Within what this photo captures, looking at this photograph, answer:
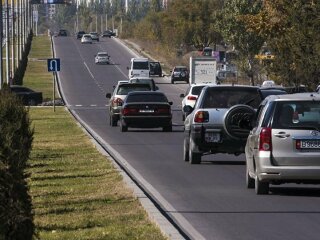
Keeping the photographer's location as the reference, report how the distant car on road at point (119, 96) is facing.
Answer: facing away from the viewer

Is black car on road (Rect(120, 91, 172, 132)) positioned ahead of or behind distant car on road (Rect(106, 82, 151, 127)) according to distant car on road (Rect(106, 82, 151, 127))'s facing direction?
behind

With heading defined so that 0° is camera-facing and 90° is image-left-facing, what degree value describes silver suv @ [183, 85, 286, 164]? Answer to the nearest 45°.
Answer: approximately 180°

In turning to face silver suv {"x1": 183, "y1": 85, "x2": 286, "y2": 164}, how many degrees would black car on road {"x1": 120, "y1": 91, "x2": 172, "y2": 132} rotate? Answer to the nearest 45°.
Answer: approximately 180°

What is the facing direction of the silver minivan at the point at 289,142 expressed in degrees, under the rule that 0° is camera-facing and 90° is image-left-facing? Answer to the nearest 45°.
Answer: approximately 180°

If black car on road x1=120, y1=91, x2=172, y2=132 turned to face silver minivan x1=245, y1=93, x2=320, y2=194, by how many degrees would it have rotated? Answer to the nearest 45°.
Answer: approximately 180°

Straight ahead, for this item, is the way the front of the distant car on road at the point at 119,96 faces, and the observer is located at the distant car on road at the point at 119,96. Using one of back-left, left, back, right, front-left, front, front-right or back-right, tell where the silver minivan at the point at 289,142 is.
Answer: back

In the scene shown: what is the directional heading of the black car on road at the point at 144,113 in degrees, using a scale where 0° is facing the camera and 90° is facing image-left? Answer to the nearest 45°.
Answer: approximately 180°
